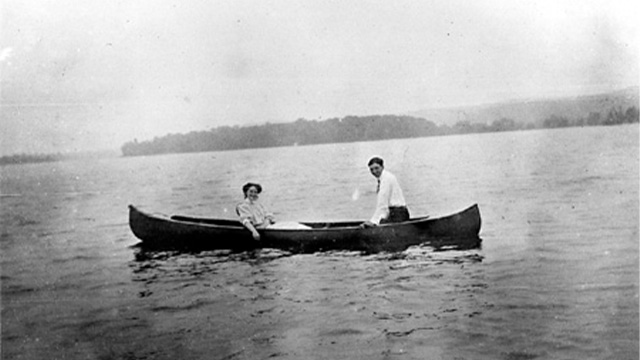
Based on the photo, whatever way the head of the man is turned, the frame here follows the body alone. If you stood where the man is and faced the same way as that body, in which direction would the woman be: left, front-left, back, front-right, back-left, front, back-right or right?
front

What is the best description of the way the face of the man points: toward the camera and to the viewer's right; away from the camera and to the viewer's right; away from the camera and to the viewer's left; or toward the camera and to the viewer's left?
toward the camera and to the viewer's left

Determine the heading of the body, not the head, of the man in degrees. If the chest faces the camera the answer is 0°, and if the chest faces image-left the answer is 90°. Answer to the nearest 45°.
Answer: approximately 90°
